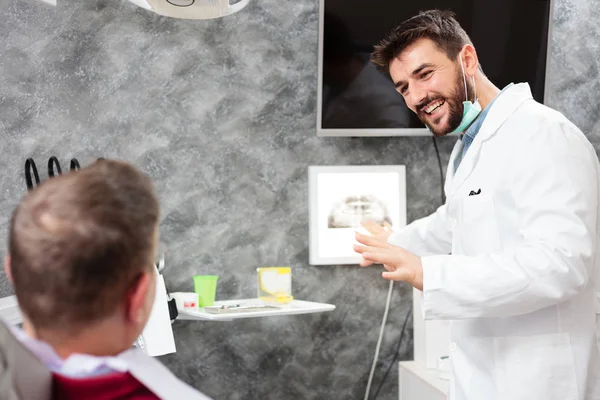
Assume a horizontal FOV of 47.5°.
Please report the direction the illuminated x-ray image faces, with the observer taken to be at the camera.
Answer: facing the viewer

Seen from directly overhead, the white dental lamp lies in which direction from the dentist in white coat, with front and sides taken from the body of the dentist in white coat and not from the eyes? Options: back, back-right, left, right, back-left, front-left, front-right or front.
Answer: front-right

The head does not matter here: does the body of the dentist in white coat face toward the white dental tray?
no

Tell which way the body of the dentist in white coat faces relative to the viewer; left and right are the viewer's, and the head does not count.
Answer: facing the viewer and to the left of the viewer

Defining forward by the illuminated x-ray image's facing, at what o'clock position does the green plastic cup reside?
The green plastic cup is roughly at 2 o'clock from the illuminated x-ray image.

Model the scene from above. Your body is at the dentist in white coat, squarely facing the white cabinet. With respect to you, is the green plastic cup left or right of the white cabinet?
left

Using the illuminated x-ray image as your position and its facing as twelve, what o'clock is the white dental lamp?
The white dental lamp is roughly at 1 o'clock from the illuminated x-ray image.

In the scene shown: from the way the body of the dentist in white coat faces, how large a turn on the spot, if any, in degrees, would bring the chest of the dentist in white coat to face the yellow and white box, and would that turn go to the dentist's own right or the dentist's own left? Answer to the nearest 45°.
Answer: approximately 90° to the dentist's own right

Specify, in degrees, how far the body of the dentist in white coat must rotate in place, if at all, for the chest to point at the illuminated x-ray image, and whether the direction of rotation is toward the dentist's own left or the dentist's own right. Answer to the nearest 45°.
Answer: approximately 90° to the dentist's own right

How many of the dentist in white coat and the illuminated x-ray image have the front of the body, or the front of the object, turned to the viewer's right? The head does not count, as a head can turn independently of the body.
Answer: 0

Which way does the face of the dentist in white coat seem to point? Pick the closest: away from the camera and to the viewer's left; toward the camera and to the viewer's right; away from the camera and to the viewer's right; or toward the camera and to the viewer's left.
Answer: toward the camera and to the viewer's left

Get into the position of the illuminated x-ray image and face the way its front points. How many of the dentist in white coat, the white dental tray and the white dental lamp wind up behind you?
0

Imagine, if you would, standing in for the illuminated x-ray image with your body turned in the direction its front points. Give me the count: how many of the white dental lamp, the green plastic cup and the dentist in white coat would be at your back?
0

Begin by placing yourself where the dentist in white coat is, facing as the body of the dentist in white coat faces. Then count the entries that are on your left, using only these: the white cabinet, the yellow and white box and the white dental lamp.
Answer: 0

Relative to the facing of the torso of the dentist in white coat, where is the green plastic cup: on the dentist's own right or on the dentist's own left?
on the dentist's own right
